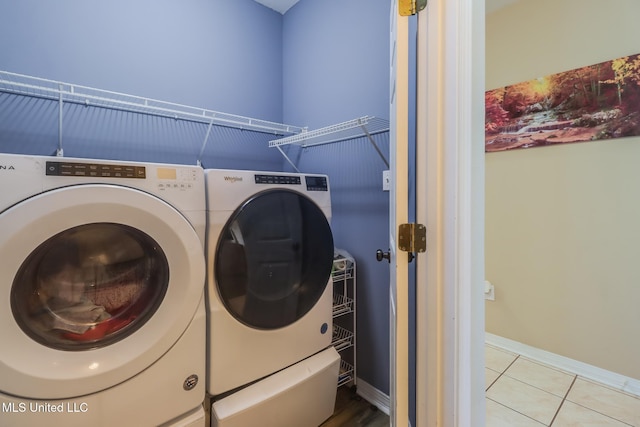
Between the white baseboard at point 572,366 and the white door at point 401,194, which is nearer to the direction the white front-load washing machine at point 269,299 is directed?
the white door

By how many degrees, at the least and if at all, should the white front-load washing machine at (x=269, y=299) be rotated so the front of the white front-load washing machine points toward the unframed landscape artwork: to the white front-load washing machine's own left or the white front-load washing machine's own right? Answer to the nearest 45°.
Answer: approximately 45° to the white front-load washing machine's own left

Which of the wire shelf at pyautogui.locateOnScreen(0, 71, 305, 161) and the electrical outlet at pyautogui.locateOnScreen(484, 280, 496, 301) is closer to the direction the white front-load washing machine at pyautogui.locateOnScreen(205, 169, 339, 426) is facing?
the electrical outlet

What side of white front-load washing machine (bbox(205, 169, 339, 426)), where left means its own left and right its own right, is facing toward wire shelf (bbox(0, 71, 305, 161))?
back

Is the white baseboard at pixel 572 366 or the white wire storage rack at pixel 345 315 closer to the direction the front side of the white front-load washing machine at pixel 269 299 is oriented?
the white baseboard

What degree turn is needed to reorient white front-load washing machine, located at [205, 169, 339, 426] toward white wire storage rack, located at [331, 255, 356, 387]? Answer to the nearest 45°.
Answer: approximately 90° to its left

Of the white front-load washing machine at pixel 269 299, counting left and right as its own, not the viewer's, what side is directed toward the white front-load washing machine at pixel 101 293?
right

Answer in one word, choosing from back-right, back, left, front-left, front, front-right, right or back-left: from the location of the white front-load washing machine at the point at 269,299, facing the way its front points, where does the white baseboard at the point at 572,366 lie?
front-left

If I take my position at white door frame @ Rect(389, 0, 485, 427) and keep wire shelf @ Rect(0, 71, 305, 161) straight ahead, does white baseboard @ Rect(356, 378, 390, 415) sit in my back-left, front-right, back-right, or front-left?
front-right

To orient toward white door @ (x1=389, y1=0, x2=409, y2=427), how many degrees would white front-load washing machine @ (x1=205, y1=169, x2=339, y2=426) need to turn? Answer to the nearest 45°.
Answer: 0° — it already faces it

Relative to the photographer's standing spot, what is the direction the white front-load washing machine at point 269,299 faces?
facing the viewer and to the right of the viewer

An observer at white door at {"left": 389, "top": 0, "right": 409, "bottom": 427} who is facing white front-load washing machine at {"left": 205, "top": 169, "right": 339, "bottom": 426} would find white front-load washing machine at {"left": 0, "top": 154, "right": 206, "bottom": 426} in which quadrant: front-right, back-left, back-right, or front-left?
front-left
